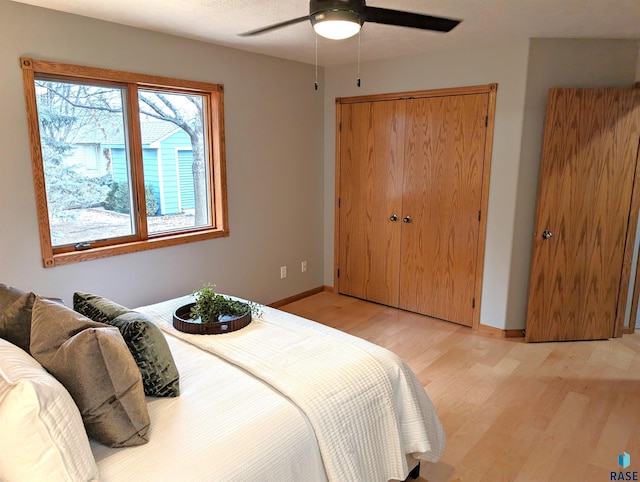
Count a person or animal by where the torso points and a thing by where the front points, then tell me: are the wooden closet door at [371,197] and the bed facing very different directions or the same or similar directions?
very different directions

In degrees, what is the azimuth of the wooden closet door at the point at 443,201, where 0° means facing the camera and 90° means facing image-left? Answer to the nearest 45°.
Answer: approximately 45°

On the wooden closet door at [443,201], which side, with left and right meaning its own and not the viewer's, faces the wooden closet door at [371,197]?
right

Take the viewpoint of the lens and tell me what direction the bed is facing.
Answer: facing away from the viewer and to the right of the viewer

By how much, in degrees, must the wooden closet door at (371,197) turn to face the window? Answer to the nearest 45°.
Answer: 0° — it already faces it
